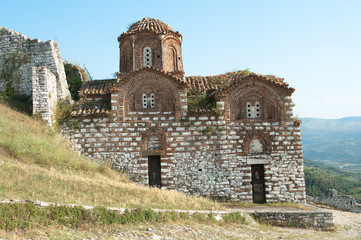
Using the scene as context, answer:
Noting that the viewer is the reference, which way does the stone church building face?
facing the viewer

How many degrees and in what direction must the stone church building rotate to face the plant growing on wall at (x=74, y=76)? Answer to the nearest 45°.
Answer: approximately 135° to its right

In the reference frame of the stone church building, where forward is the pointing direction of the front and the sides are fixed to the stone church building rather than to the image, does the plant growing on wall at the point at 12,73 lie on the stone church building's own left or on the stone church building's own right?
on the stone church building's own right

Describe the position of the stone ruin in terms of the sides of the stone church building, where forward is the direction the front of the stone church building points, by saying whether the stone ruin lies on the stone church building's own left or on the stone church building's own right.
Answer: on the stone church building's own right

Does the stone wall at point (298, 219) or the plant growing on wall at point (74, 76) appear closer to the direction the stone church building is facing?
the stone wall

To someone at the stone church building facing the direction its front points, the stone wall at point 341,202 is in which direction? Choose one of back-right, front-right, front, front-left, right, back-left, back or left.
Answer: back-left

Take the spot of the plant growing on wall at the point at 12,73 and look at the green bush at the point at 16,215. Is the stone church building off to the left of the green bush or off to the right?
left

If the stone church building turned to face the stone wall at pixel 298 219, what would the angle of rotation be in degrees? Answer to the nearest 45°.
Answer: approximately 45° to its left

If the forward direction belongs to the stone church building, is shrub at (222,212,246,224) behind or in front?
in front
